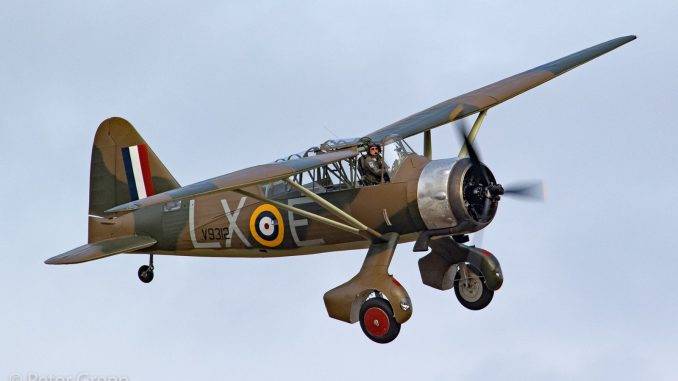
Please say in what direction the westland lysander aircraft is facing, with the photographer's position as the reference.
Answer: facing the viewer and to the right of the viewer
